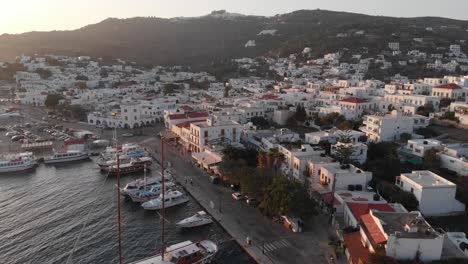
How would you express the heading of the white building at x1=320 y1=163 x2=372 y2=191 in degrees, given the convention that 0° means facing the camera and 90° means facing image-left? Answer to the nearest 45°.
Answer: approximately 45°

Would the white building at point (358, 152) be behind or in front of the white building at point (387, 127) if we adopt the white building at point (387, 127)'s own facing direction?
in front

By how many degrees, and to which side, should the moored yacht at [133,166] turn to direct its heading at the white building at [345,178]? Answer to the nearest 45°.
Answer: approximately 90° to its left

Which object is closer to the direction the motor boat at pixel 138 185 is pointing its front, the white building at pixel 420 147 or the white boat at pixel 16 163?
the white boat

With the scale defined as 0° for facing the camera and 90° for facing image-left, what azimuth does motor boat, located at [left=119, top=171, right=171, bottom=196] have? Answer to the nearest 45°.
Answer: approximately 45°

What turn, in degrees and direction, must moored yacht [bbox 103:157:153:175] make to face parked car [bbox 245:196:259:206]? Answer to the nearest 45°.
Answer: approximately 90° to its left

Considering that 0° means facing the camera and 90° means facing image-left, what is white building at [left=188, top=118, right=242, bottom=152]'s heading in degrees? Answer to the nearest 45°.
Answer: approximately 45°

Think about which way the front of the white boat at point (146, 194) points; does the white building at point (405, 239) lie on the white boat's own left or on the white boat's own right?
on the white boat's own left

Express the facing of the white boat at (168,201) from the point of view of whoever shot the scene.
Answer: facing the viewer and to the left of the viewer

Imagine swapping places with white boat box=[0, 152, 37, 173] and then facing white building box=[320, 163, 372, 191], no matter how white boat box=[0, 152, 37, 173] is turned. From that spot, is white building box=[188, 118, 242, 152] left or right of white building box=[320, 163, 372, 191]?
left

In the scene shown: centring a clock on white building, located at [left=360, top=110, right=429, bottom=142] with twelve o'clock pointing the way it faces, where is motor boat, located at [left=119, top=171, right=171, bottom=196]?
The motor boat is roughly at 12 o'clock from the white building.

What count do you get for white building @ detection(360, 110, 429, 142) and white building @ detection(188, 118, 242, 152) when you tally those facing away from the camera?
0

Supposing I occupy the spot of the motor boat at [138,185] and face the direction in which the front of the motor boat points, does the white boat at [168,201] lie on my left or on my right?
on my left

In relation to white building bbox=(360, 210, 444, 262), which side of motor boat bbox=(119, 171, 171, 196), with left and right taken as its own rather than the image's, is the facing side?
left
